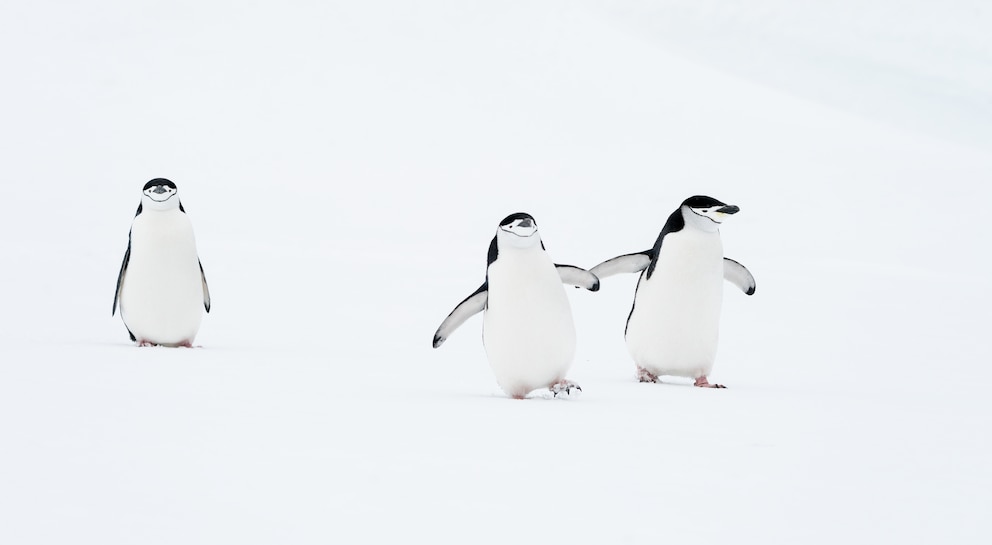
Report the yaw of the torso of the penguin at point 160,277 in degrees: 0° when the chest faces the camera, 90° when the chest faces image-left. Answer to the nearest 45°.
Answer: approximately 0°

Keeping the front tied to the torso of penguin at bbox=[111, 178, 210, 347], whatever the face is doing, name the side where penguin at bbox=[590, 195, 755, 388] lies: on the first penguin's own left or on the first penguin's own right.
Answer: on the first penguin's own left

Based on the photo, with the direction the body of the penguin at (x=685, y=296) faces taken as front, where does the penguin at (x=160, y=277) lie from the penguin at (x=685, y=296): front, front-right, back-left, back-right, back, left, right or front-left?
back-right

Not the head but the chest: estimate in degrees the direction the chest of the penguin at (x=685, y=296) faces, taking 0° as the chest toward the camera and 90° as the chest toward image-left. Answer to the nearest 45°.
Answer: approximately 315°

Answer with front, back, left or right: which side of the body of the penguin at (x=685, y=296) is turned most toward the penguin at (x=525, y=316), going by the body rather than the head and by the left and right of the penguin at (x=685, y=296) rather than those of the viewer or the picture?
right
